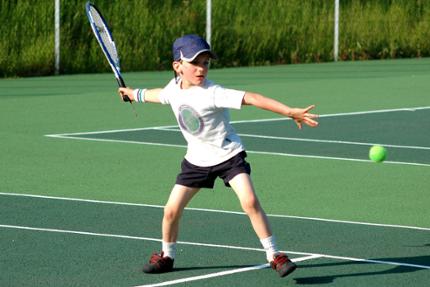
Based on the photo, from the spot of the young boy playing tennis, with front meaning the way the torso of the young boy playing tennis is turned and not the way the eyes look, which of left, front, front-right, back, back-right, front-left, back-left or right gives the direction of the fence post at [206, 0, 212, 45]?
back

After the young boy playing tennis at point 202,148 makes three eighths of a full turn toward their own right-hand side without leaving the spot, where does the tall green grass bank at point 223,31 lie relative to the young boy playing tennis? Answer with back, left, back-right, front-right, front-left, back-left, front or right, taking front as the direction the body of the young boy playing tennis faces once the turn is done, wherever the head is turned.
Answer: front-right

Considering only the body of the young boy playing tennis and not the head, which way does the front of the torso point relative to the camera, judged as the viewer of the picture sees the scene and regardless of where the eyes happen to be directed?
toward the camera
